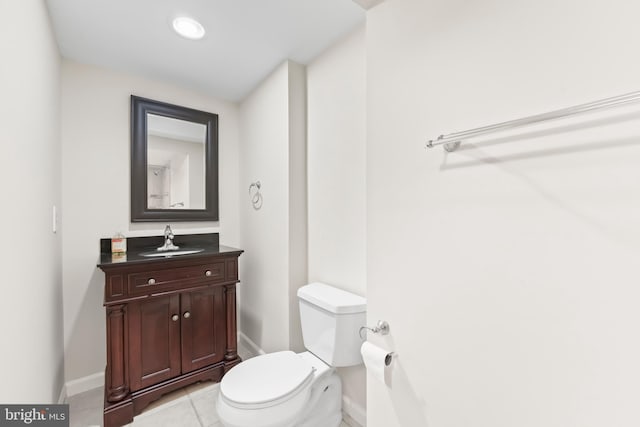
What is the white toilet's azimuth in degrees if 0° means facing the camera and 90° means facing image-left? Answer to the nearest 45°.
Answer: approximately 45°

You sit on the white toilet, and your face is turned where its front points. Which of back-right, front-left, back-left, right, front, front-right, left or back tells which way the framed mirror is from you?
right

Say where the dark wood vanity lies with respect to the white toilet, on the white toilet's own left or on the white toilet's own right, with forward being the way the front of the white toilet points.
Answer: on the white toilet's own right
